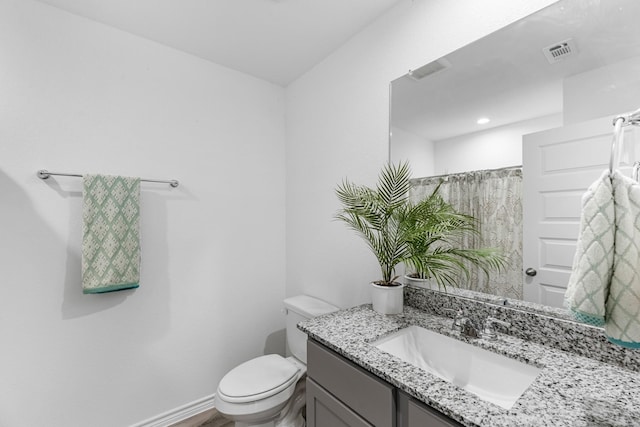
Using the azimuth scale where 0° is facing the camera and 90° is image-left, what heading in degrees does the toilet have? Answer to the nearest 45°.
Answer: approximately 45°

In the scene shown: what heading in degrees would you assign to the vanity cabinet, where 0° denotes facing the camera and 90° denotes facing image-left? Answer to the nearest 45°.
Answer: approximately 45°

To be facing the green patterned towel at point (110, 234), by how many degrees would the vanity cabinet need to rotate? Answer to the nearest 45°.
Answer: approximately 45° to its right
